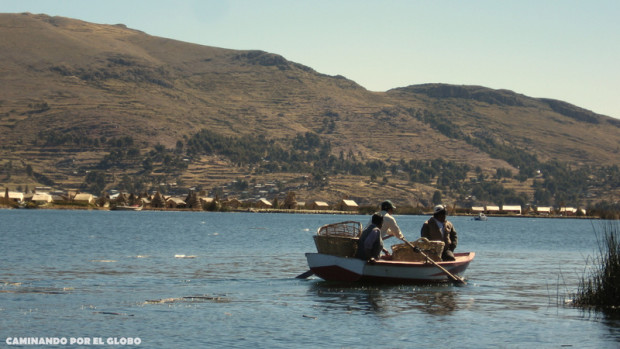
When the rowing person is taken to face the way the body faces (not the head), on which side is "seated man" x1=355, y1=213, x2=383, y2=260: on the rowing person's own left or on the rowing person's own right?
on the rowing person's own right
